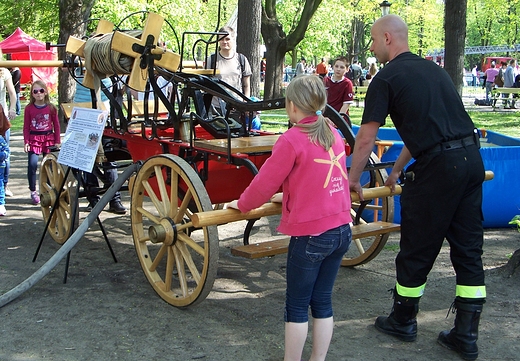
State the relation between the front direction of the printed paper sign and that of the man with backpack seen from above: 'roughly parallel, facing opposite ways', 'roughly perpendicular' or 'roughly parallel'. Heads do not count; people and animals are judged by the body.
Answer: roughly parallel

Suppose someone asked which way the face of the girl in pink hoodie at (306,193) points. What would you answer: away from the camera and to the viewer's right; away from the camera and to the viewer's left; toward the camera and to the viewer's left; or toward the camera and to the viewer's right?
away from the camera and to the viewer's left

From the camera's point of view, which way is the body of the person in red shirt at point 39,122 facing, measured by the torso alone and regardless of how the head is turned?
toward the camera

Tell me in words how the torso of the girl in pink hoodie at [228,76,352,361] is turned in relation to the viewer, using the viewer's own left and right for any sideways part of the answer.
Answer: facing away from the viewer and to the left of the viewer

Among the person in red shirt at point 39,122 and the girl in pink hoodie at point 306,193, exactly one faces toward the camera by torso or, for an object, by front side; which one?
the person in red shirt

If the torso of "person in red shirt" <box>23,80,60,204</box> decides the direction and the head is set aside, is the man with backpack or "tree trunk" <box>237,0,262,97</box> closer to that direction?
the man with backpack

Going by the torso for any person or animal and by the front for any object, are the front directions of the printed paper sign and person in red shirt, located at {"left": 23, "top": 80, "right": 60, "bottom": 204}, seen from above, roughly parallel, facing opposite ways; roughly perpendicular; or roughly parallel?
roughly parallel

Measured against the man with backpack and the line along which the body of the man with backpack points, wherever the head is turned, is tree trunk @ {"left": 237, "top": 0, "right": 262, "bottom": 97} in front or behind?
behind

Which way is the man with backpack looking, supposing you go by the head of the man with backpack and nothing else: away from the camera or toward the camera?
toward the camera

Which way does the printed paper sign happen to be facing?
toward the camera

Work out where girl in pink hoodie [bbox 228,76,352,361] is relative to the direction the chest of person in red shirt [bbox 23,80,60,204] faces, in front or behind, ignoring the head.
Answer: in front

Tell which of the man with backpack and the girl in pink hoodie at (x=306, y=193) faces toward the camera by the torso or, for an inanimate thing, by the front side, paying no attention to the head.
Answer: the man with backpack

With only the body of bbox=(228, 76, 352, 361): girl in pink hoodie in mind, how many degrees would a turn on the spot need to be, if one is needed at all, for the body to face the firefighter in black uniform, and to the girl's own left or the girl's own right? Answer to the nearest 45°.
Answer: approximately 90° to the girl's own right

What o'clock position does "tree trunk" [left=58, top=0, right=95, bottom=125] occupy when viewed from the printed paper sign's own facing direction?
The tree trunk is roughly at 6 o'clock from the printed paper sign.

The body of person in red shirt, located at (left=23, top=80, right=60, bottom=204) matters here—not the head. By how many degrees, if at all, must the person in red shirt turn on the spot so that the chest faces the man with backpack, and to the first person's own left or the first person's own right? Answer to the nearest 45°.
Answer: approximately 90° to the first person's own left
